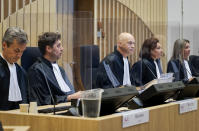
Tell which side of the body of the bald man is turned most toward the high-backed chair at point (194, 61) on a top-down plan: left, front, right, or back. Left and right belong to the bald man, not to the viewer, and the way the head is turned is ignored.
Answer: left

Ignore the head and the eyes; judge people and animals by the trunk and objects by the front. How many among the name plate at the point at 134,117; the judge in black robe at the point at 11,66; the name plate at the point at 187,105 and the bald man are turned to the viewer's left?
0

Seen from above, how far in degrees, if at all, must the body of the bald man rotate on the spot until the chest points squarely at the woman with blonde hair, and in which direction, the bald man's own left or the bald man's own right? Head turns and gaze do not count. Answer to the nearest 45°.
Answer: approximately 45° to the bald man's own left

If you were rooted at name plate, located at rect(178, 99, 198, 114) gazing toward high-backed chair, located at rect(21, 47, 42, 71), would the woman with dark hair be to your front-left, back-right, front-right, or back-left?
front-right

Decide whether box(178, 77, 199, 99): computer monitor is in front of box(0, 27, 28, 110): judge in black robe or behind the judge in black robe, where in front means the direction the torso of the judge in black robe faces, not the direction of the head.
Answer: in front

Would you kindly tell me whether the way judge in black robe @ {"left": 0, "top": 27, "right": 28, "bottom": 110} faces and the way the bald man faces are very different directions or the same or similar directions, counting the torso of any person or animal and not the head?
same or similar directions

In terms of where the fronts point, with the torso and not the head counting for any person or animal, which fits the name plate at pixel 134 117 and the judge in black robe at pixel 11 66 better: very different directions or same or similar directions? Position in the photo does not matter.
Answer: same or similar directions

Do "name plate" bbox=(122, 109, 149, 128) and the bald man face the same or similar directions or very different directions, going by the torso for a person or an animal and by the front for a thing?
same or similar directions

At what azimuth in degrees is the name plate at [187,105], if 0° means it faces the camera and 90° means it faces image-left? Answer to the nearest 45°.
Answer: approximately 315°

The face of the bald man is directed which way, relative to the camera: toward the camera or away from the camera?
toward the camera

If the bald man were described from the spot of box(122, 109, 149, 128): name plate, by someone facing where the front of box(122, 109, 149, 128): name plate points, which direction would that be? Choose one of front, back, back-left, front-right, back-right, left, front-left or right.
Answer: back-left

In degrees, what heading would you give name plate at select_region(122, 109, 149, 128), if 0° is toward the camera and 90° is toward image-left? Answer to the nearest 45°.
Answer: approximately 315°

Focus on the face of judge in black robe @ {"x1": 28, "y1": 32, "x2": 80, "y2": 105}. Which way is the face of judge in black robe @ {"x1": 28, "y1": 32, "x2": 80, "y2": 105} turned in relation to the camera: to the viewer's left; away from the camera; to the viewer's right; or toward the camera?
to the viewer's right

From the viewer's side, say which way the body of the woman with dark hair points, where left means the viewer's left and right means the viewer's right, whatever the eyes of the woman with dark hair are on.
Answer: facing the viewer and to the right of the viewer

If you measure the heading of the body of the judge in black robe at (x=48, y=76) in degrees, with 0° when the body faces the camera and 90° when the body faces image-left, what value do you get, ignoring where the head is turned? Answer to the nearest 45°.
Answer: approximately 315°
